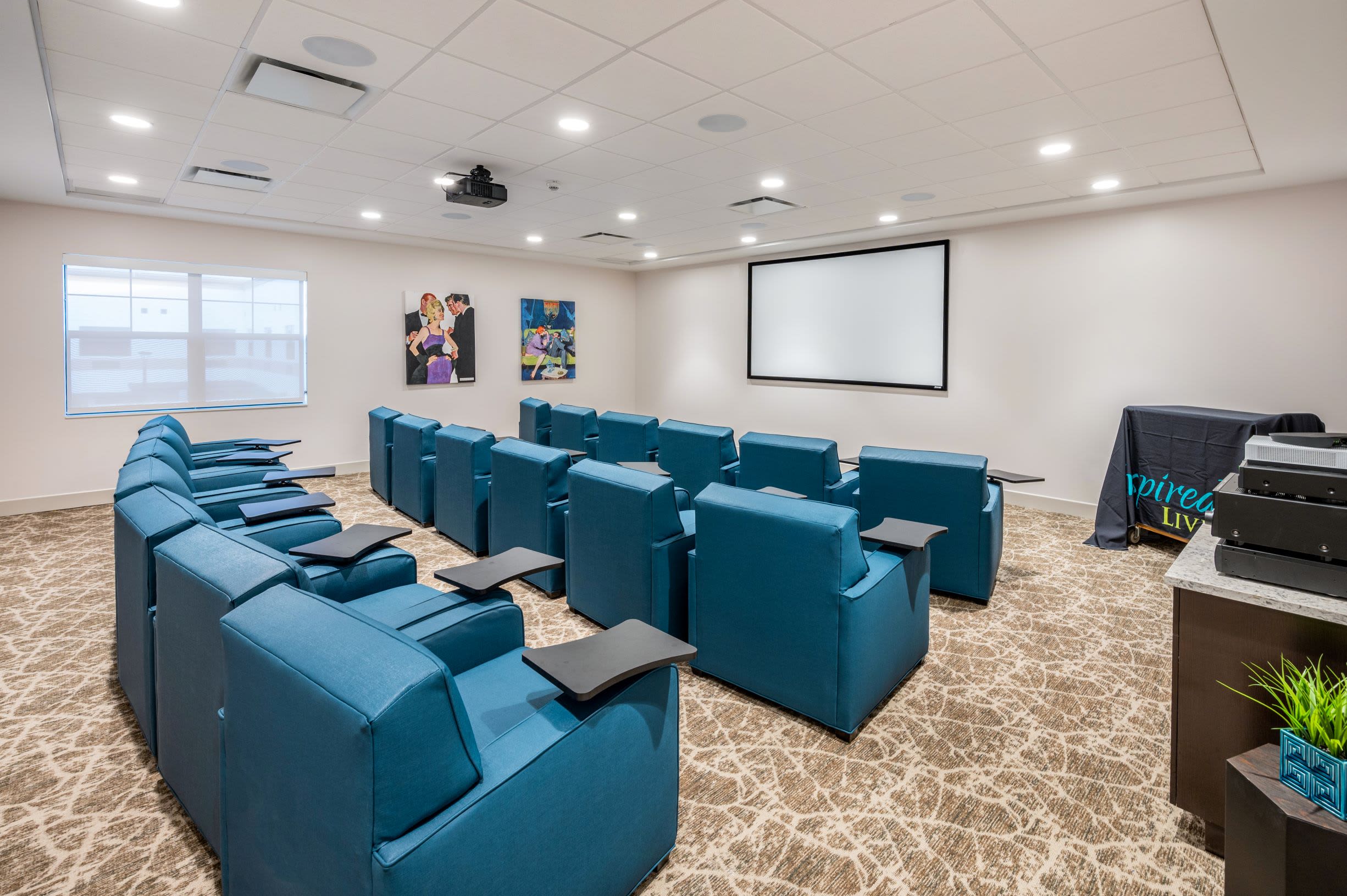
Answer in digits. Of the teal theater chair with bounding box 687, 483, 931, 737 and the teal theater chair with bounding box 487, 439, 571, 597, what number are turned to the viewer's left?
0

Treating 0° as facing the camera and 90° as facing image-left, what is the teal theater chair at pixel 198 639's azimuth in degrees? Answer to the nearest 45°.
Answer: approximately 225°

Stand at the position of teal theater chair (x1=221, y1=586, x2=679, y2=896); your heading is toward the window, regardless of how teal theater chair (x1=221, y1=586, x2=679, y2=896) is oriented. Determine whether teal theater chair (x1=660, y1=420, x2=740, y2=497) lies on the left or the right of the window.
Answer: right

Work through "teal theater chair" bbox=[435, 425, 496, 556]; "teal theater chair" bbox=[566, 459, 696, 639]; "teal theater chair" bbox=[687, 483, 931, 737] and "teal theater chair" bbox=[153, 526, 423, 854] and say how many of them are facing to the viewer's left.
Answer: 0

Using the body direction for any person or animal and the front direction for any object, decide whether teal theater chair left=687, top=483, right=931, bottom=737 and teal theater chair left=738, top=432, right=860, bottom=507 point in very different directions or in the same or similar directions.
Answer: same or similar directions

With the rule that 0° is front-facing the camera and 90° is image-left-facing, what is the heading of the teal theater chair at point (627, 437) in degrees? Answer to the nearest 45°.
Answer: approximately 225°

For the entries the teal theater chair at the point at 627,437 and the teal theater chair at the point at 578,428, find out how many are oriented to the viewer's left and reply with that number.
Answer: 0

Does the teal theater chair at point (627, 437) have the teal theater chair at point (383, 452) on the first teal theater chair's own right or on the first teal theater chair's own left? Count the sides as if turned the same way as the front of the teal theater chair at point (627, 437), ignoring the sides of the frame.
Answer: on the first teal theater chair's own left

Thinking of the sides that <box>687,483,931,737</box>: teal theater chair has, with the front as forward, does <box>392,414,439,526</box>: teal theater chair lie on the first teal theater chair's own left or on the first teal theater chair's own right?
on the first teal theater chair's own left

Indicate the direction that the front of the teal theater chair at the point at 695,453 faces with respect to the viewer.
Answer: facing away from the viewer and to the right of the viewer

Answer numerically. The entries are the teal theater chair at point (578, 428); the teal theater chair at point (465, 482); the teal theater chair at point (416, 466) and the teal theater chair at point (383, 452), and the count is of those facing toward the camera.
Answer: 0

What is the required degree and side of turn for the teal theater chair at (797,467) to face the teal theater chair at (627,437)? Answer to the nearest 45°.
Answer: approximately 90° to its left

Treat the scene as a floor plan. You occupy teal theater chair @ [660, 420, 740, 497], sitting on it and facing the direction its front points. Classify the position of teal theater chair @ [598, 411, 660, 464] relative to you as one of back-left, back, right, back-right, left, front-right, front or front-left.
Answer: left

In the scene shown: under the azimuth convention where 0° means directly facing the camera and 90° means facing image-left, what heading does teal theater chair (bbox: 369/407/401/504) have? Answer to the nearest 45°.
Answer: approximately 225°

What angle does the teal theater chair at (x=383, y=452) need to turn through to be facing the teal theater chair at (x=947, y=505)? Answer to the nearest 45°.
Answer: approximately 90° to its right

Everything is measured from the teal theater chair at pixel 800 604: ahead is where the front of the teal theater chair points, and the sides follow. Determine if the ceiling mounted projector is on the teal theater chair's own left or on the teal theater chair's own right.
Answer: on the teal theater chair's own left

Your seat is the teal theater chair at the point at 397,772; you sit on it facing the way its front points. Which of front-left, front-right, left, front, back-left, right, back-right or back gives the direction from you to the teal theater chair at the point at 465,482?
front-left

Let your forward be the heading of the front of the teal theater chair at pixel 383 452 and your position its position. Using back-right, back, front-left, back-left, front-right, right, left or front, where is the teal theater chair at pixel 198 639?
back-right
